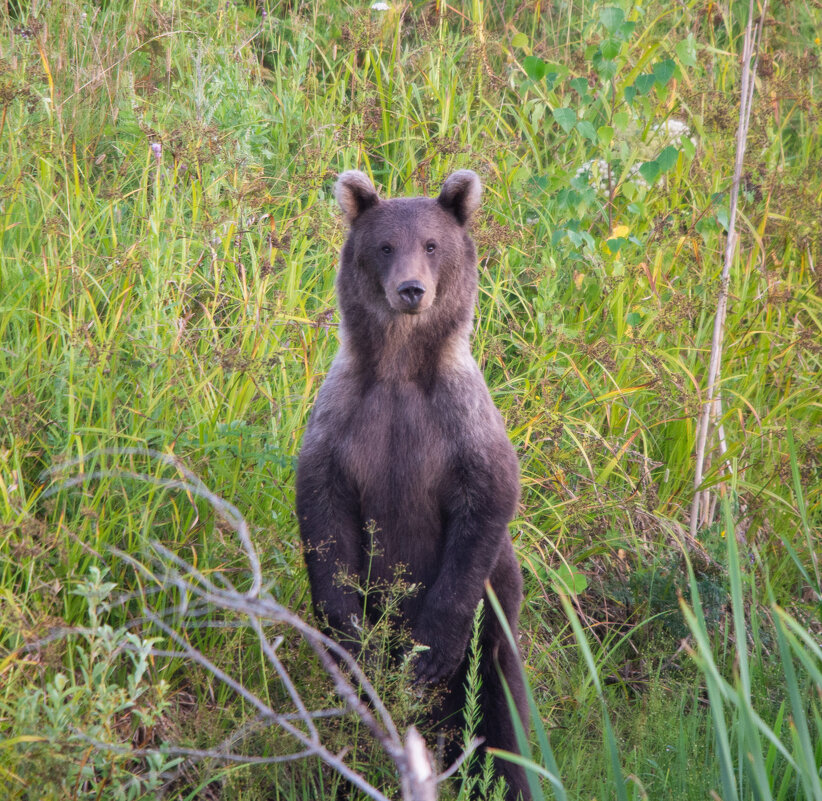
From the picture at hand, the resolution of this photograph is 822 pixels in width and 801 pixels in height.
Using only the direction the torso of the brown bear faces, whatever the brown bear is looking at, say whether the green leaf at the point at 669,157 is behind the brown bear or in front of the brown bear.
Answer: behind

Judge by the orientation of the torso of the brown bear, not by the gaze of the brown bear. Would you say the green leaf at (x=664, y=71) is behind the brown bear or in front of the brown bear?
behind

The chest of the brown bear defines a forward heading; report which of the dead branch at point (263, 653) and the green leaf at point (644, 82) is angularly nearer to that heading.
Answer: the dead branch

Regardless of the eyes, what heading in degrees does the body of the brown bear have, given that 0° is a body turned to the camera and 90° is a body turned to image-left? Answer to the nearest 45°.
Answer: approximately 0°

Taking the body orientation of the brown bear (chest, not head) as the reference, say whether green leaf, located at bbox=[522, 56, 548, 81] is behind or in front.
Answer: behind

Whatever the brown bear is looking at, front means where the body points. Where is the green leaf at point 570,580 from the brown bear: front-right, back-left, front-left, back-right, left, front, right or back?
back-left

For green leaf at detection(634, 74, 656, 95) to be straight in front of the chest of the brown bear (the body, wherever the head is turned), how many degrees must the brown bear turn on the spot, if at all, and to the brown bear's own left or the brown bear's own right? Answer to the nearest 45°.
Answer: approximately 135° to the brown bear's own left
